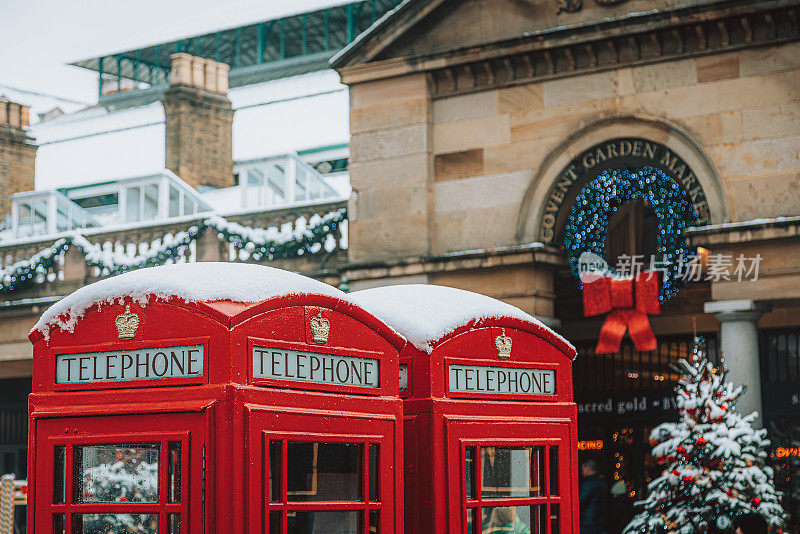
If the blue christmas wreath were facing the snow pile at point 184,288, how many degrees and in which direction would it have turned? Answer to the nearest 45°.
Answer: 0° — it already faces it

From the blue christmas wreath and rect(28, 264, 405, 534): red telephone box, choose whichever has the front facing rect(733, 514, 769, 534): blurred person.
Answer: the blue christmas wreath

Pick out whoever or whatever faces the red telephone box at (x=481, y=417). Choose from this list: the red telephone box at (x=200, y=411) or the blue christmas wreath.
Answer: the blue christmas wreath

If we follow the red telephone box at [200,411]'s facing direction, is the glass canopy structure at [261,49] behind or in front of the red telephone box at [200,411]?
behind

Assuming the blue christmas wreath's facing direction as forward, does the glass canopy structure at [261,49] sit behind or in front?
behind
